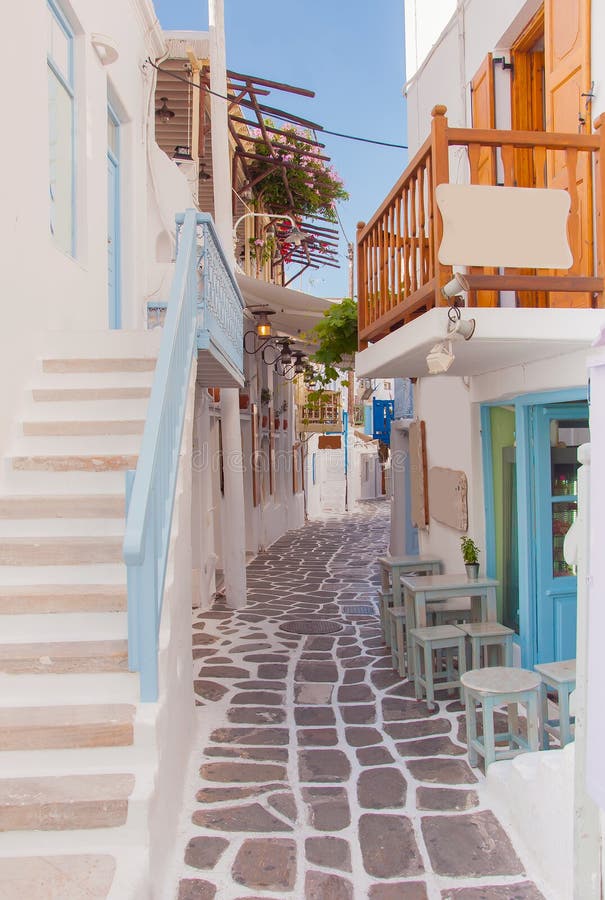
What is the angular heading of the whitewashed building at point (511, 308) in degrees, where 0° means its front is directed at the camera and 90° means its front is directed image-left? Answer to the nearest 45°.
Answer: approximately 45°

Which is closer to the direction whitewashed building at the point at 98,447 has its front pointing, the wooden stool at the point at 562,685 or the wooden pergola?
the wooden stool

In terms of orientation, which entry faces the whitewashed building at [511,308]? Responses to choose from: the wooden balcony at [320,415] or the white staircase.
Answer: the wooden balcony

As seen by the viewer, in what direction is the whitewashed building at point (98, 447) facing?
to the viewer's right

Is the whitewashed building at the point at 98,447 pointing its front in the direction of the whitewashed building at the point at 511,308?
yes
